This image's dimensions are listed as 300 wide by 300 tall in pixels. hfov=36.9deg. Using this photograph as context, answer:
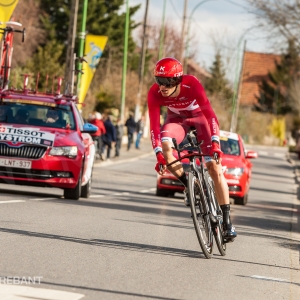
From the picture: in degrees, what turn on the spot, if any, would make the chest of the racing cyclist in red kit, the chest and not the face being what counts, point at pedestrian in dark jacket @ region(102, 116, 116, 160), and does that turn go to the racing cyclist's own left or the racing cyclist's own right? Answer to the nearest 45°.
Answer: approximately 180°

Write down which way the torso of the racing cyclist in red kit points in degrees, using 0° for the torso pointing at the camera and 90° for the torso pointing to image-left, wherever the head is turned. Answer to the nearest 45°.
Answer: approximately 0°

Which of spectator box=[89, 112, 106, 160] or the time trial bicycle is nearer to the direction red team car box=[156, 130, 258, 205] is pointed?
the time trial bicycle

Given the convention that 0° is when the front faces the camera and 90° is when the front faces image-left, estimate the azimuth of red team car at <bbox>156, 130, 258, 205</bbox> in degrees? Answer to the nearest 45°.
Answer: approximately 0°

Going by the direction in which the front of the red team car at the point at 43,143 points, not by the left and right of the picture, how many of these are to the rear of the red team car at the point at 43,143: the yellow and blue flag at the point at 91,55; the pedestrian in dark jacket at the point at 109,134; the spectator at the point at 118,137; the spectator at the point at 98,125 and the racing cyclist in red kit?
4

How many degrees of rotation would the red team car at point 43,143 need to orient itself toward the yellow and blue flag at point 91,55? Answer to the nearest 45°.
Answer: approximately 180°

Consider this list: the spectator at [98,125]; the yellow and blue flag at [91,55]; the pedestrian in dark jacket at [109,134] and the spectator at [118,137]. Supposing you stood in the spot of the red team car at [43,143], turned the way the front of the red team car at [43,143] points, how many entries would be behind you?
4

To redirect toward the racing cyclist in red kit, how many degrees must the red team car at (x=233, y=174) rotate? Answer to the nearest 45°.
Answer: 0° — it already faces them

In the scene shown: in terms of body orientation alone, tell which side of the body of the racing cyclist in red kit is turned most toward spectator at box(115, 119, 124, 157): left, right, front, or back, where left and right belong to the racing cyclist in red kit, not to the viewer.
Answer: back

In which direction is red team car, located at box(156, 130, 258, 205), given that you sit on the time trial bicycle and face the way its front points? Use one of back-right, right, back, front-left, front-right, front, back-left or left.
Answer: back
